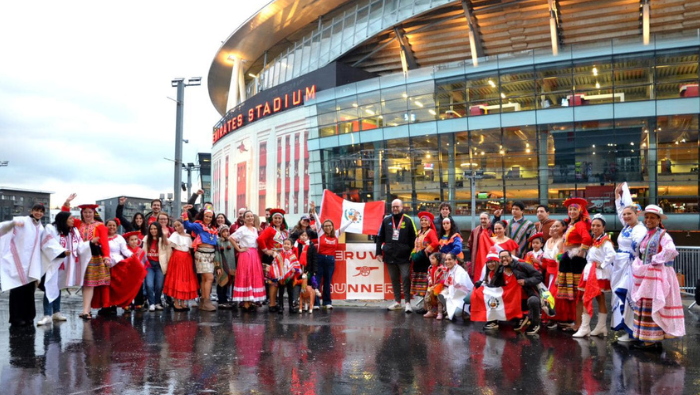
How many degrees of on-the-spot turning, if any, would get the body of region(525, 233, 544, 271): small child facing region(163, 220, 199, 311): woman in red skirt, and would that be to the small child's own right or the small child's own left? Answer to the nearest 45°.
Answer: approximately 45° to the small child's own right

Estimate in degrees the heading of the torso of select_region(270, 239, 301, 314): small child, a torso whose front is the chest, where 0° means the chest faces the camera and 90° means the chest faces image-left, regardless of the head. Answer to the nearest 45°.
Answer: approximately 0°

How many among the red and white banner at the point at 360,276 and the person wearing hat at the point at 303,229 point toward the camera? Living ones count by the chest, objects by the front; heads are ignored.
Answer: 2

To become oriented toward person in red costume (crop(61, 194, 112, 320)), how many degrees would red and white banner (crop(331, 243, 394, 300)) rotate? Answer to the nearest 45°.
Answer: approximately 45° to its right

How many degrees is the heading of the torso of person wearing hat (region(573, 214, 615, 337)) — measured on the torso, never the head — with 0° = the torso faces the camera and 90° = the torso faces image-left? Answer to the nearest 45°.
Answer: approximately 45°
